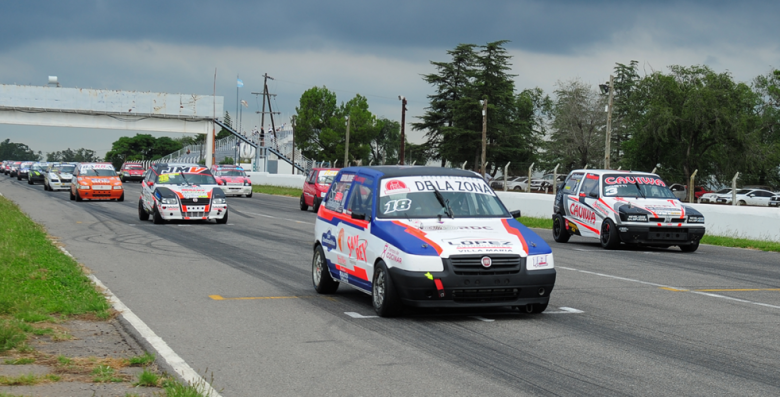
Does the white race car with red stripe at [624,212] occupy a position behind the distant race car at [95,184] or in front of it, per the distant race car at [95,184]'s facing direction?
in front

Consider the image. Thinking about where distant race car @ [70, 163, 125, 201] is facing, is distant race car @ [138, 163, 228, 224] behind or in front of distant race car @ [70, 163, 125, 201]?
in front

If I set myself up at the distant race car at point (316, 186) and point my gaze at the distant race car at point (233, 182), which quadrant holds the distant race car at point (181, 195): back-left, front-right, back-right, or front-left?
back-left

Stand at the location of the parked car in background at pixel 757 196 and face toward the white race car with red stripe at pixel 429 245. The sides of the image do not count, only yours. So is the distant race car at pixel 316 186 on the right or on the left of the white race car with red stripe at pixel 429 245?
right

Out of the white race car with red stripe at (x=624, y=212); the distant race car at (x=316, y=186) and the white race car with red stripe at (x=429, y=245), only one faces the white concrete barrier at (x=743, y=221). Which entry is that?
the distant race car

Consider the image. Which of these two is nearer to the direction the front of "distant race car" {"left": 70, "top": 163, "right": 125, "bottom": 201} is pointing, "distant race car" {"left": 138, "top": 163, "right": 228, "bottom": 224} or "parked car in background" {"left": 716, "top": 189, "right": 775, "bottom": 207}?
the distant race car

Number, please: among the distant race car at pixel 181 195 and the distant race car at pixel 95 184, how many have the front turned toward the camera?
2

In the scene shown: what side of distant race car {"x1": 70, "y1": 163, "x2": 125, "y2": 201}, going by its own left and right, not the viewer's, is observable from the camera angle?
front

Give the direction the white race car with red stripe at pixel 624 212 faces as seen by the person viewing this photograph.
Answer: facing the viewer and to the right of the viewer

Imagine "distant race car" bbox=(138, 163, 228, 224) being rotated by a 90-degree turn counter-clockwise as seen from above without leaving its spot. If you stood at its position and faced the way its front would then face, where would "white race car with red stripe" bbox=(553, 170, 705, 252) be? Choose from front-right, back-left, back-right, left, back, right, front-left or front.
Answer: front-right

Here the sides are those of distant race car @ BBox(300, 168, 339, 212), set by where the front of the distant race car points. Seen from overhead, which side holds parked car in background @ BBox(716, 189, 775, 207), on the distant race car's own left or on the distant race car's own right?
on the distant race car's own left
